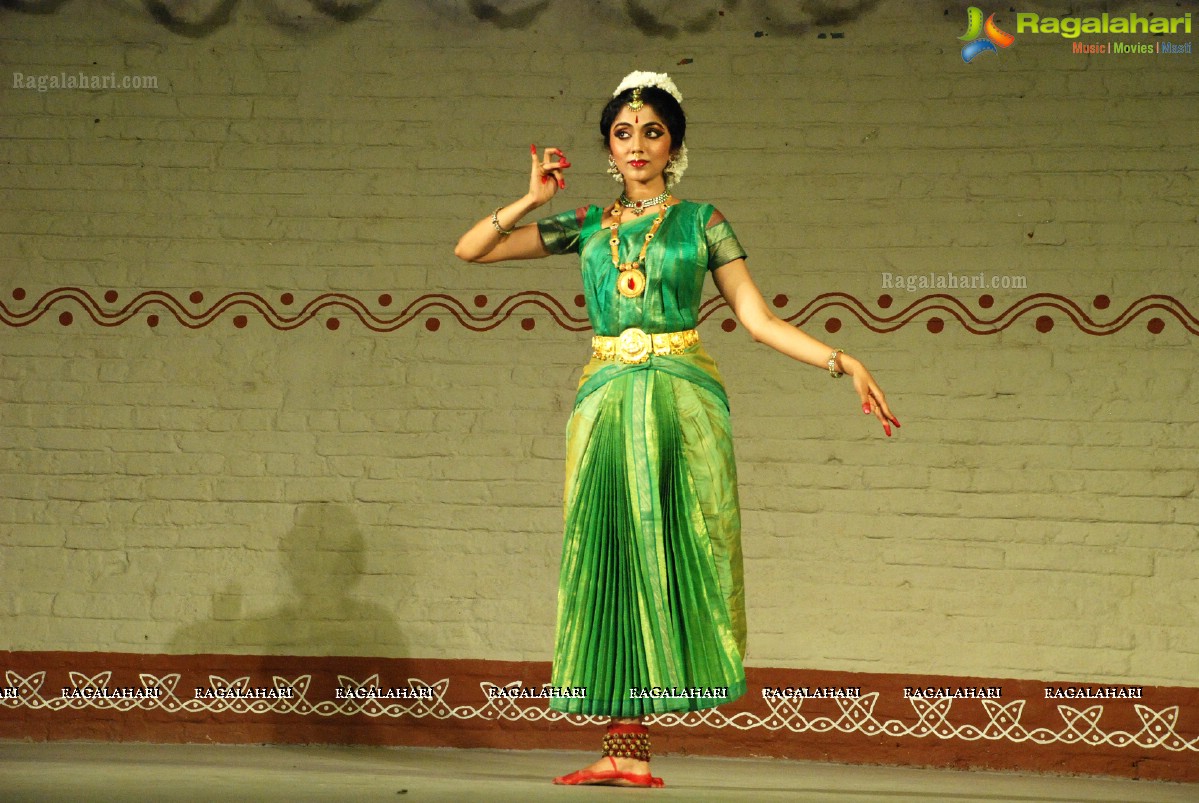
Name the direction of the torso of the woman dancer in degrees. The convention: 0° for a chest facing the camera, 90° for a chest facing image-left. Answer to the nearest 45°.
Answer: approximately 0°
